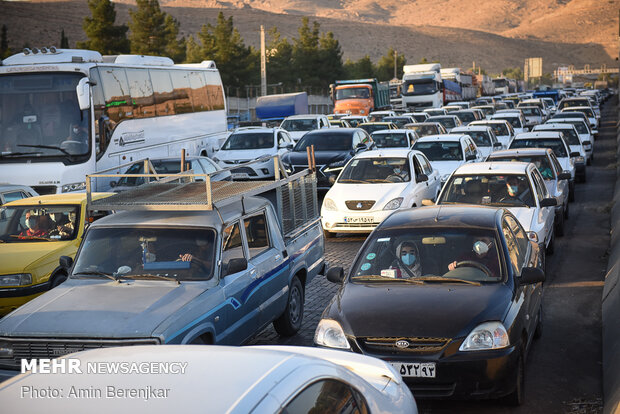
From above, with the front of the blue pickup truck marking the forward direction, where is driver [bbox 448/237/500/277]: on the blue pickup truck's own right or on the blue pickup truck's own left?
on the blue pickup truck's own left

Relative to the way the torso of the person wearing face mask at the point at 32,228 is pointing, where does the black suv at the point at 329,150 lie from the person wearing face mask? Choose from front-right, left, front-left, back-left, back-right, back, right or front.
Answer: back

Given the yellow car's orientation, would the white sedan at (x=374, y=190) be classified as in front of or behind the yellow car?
behind

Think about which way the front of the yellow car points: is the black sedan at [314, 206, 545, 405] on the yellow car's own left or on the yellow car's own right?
on the yellow car's own left

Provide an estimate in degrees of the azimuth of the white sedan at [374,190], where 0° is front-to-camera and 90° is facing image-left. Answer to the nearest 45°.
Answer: approximately 45°

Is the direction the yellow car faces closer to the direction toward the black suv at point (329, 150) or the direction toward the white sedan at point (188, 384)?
the white sedan

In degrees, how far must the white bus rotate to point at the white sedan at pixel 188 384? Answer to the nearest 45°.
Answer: approximately 45° to its left

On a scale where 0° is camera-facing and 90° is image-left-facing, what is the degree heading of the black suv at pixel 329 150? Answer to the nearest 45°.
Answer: approximately 45°

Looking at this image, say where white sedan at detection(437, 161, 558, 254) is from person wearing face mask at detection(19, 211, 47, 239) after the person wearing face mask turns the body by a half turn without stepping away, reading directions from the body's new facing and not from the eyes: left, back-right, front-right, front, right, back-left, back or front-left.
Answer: front-right

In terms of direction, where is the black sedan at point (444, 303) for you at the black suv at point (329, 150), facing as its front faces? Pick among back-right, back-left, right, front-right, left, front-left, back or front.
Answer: front-left
